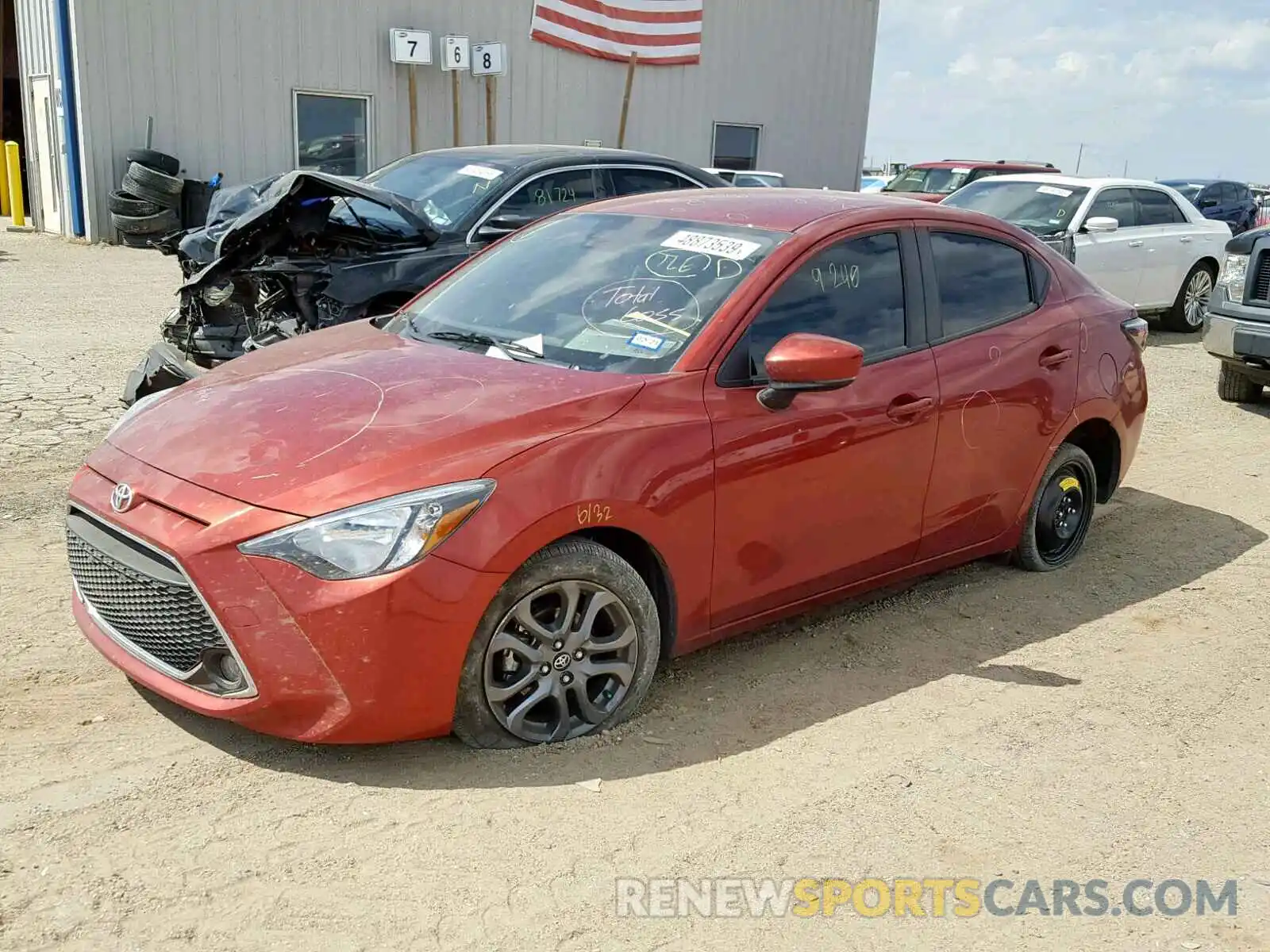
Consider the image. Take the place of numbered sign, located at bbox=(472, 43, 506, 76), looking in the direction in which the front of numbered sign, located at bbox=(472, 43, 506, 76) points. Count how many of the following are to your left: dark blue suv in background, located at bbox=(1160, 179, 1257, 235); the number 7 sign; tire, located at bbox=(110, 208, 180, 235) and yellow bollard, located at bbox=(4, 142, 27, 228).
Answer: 1

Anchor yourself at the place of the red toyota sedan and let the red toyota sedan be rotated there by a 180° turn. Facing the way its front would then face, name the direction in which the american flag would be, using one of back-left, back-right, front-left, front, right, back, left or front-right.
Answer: front-left

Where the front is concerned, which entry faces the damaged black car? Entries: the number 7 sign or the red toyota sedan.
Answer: the number 7 sign

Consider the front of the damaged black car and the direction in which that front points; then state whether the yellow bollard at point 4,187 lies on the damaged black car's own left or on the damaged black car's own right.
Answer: on the damaged black car's own right

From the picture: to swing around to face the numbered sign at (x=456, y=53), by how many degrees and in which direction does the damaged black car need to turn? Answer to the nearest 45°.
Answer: approximately 135° to its right

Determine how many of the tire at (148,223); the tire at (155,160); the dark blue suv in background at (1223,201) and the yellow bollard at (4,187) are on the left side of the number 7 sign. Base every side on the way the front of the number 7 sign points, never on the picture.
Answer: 1

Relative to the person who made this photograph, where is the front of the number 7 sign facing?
facing the viewer

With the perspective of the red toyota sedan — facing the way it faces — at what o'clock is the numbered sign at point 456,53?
The numbered sign is roughly at 4 o'clock from the red toyota sedan.

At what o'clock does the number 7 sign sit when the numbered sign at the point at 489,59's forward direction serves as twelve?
The number 7 sign is roughly at 2 o'clock from the numbered sign.

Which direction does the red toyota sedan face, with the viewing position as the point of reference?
facing the viewer and to the left of the viewer

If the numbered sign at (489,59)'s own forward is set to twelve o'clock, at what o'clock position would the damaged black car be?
The damaged black car is roughly at 12 o'clock from the numbered sign.

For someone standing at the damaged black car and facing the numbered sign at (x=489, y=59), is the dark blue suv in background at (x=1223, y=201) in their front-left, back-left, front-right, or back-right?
front-right

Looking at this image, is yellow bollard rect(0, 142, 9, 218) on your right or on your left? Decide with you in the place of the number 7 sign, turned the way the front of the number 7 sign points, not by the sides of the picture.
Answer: on your right

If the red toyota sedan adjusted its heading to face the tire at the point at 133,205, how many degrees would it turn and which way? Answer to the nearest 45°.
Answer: approximately 90° to its right

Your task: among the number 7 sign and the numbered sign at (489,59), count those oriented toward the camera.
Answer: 2

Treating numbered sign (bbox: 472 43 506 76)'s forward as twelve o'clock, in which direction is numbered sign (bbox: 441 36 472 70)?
numbered sign (bbox: 441 36 472 70) is roughly at 2 o'clock from numbered sign (bbox: 472 43 506 76).

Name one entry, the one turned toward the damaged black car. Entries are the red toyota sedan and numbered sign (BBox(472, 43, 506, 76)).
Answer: the numbered sign

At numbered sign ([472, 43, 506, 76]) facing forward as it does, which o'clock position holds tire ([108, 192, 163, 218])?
The tire is roughly at 2 o'clock from the numbered sign.
